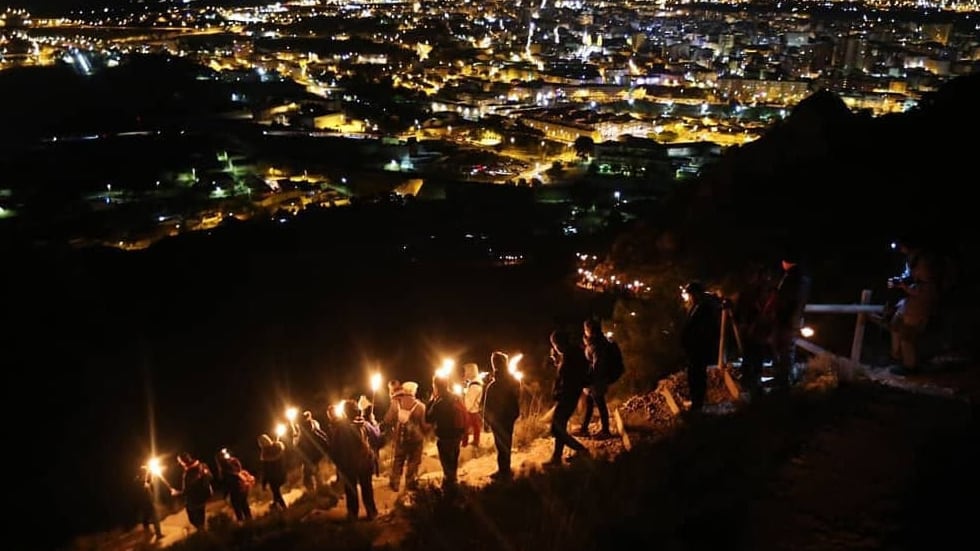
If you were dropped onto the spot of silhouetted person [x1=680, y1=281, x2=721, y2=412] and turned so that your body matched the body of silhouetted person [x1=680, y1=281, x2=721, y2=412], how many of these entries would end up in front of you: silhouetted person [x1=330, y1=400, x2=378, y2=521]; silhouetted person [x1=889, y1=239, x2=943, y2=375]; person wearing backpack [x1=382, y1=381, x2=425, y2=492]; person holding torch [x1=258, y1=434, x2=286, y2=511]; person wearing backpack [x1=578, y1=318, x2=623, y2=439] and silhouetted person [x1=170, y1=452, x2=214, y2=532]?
5

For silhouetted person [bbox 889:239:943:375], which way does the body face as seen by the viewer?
to the viewer's left

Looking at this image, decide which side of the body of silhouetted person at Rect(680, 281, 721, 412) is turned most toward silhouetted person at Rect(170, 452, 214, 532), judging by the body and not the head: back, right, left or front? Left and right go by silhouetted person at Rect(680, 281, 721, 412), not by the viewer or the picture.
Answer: front

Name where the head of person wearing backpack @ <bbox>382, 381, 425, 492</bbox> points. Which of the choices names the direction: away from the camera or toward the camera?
away from the camera

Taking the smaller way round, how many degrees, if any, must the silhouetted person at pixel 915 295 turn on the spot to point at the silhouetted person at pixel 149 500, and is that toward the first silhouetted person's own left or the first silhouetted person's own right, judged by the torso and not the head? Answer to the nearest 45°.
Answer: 0° — they already face them

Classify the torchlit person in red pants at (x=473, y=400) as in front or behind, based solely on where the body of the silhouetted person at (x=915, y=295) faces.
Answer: in front

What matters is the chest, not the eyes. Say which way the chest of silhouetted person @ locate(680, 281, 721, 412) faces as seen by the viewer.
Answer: to the viewer's left

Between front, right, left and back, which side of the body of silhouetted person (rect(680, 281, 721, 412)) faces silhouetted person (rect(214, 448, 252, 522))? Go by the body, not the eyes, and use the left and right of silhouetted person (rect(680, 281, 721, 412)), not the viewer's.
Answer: front

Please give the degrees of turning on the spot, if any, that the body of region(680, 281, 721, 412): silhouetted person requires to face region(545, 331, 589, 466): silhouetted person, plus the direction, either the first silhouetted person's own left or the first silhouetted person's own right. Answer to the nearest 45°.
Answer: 0° — they already face them
